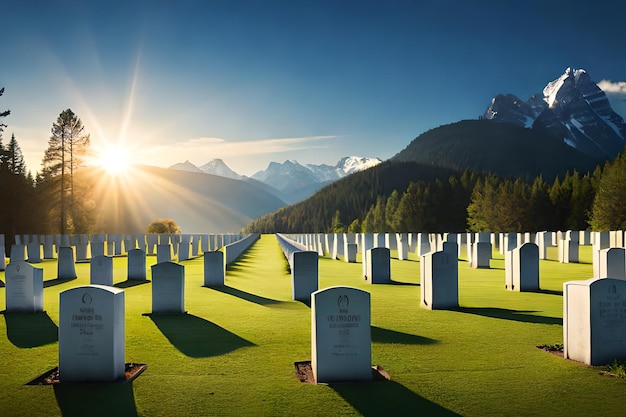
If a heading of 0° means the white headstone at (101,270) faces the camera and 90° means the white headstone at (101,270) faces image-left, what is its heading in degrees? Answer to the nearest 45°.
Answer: approximately 0°

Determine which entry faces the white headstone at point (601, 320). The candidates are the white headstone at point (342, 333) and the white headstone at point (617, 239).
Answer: the white headstone at point (617, 239)

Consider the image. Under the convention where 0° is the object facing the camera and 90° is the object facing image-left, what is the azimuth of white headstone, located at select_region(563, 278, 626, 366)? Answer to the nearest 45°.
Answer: approximately 315°

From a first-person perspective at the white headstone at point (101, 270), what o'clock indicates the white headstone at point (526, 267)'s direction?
the white headstone at point (526, 267) is roughly at 10 o'clock from the white headstone at point (101, 270).

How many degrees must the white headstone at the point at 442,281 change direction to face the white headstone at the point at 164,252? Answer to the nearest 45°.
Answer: approximately 180°

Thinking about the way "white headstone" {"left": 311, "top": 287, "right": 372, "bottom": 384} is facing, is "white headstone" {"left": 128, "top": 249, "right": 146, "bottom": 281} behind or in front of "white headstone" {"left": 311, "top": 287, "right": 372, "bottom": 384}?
behind

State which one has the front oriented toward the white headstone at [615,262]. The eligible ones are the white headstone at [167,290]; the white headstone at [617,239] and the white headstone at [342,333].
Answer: the white headstone at [617,239]

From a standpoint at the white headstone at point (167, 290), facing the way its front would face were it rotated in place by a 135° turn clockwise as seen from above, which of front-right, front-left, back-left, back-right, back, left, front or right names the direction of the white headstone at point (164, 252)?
front-right

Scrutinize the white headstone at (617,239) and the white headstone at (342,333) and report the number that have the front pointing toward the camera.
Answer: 2

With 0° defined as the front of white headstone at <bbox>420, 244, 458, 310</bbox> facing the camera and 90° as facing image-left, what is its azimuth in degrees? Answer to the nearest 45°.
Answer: approximately 315°

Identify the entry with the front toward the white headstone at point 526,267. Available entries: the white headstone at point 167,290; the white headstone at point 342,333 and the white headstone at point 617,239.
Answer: the white headstone at point 617,239
